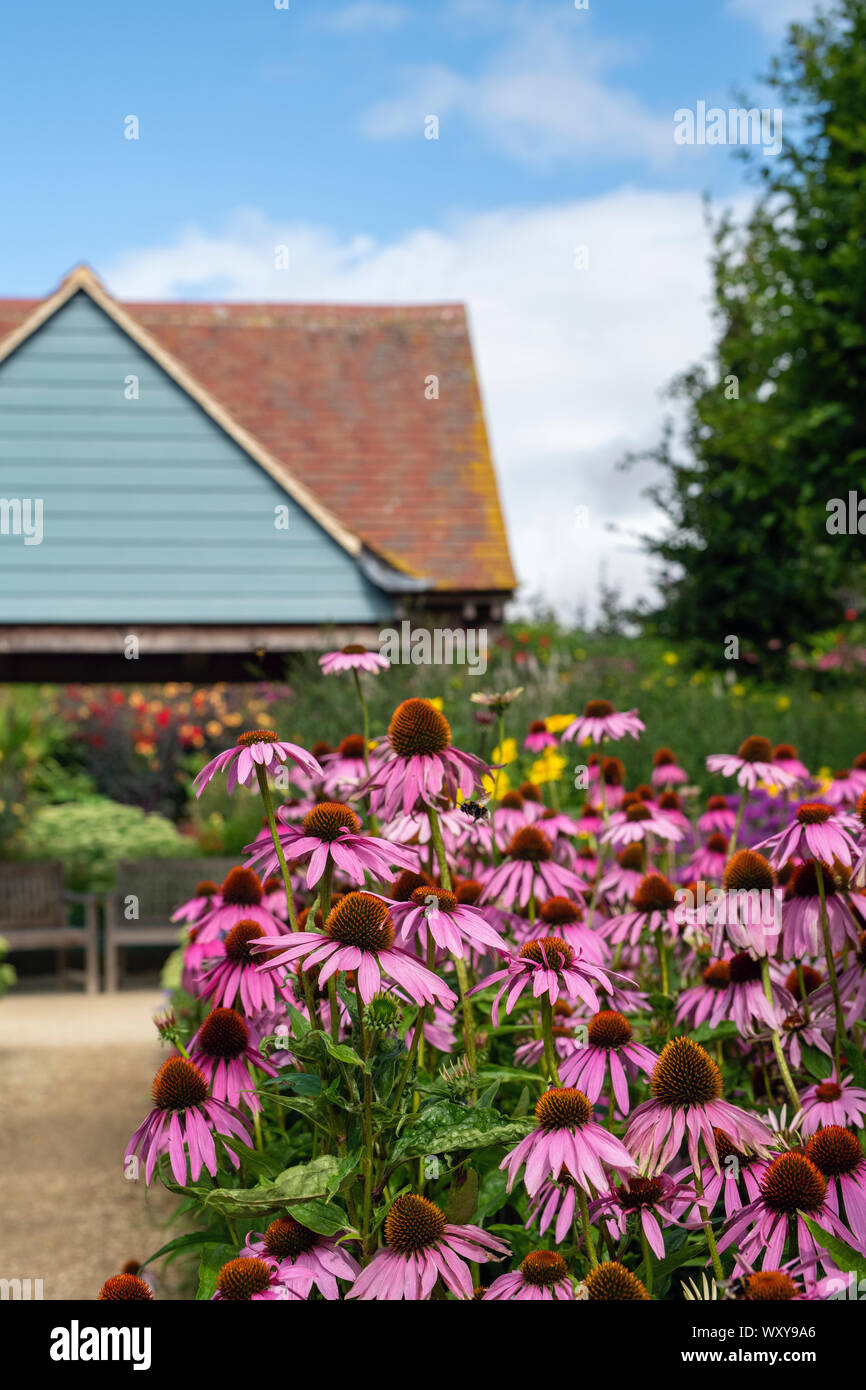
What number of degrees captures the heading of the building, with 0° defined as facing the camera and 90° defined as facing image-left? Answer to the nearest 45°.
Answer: approximately 0°

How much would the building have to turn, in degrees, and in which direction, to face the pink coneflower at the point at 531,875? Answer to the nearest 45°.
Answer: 0° — it already faces it

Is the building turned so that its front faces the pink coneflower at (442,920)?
yes

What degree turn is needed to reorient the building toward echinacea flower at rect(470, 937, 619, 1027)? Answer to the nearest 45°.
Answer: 0° — it already faces it

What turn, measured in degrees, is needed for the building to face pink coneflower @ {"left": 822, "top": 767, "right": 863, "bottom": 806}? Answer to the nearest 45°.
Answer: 0° — it already faces it
